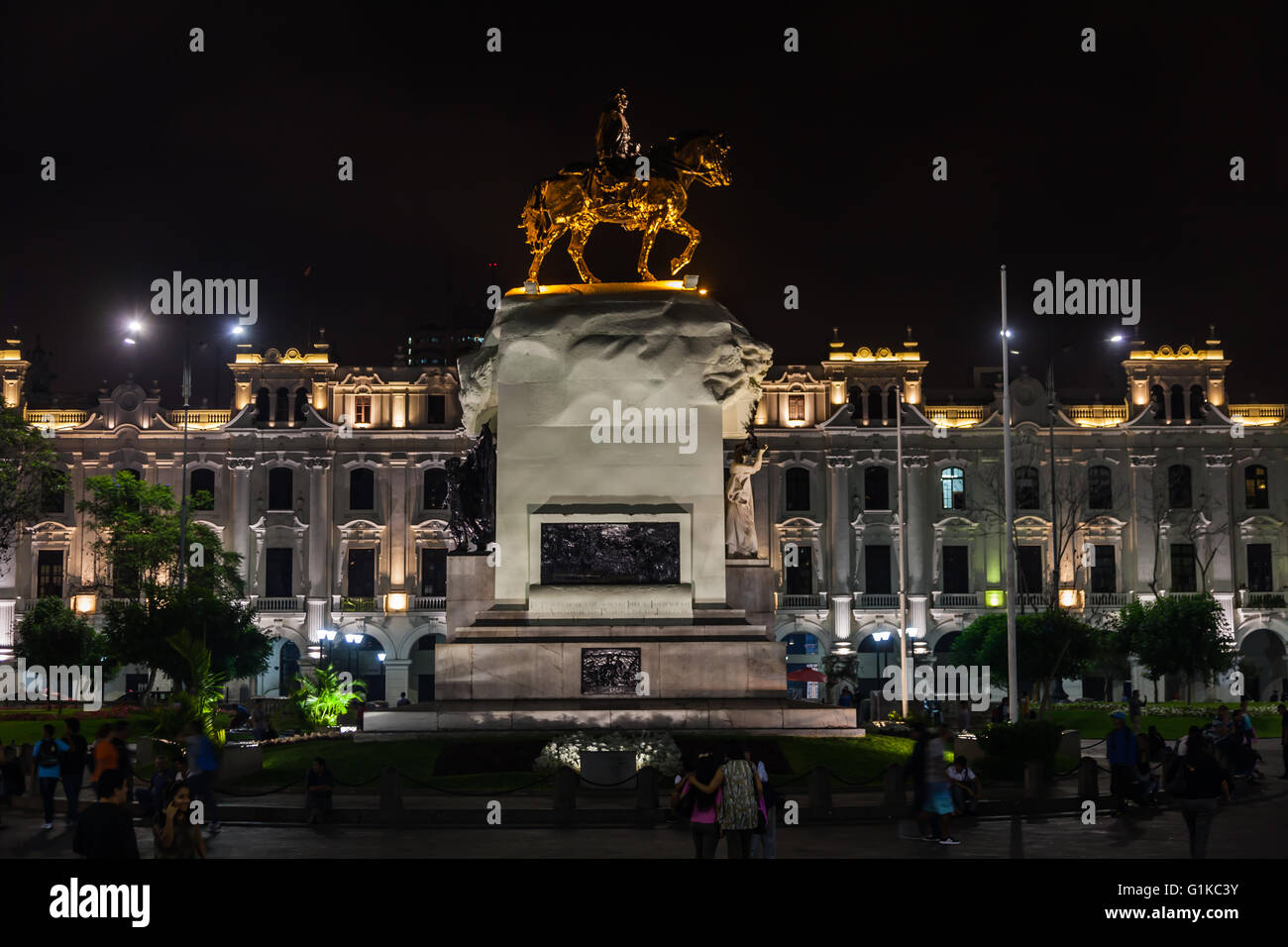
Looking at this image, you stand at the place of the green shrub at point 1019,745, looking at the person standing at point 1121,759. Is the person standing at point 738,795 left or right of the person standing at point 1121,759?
right

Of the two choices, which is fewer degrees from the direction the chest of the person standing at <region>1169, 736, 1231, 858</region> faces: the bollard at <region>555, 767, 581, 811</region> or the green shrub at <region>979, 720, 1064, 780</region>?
the green shrub

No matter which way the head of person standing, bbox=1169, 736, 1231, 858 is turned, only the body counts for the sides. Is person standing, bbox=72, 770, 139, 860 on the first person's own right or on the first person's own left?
on the first person's own left

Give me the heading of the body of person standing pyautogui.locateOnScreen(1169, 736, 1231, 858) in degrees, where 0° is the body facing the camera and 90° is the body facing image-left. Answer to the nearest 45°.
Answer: approximately 180°

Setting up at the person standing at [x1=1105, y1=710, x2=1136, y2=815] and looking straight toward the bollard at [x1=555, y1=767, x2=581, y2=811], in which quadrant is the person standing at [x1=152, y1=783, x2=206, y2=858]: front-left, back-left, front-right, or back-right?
front-left

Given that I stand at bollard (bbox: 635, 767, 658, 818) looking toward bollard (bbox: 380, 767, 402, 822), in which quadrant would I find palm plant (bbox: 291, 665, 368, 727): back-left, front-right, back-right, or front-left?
front-right

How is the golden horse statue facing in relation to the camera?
to the viewer's right

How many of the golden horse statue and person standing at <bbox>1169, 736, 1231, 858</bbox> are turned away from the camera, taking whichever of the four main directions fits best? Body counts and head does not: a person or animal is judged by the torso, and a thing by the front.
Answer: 1

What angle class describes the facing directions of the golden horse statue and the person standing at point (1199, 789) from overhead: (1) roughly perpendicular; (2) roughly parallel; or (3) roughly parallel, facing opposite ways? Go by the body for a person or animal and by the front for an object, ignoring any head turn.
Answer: roughly perpendicular

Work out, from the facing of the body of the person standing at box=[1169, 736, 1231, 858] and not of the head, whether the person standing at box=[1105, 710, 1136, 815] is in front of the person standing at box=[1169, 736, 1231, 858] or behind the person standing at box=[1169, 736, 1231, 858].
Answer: in front

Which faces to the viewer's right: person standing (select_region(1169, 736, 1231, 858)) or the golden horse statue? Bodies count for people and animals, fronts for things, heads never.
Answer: the golden horse statue
